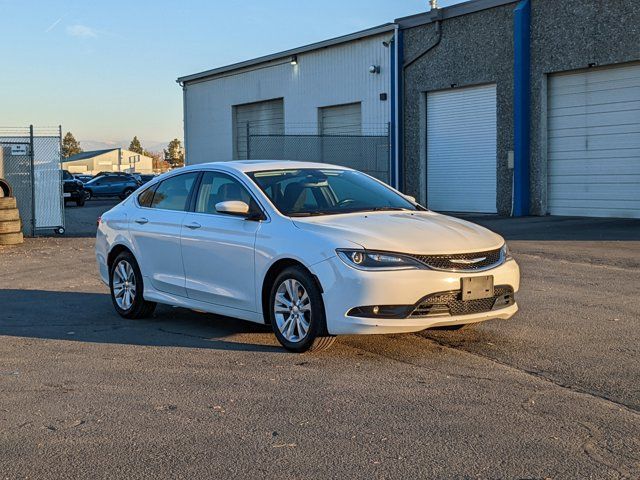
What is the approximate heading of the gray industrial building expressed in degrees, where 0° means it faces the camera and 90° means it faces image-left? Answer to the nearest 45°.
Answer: approximately 45°

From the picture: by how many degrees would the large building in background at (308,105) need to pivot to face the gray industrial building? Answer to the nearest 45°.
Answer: approximately 90° to its left

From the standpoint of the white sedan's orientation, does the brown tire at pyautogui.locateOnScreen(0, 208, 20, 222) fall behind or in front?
behind

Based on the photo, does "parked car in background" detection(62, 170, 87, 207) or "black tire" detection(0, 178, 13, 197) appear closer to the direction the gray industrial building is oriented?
the black tire

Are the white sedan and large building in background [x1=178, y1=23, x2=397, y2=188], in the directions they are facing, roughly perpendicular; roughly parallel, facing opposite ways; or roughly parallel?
roughly perpendicular

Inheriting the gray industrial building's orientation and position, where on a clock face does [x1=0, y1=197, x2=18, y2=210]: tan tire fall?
The tan tire is roughly at 12 o'clock from the gray industrial building.

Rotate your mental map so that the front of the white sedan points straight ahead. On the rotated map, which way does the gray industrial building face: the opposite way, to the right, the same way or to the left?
to the right

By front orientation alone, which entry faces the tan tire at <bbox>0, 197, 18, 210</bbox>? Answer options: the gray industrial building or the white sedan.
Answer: the gray industrial building

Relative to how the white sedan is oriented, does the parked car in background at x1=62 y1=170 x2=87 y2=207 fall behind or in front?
behind

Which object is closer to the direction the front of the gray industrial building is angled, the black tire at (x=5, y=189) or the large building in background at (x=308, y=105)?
the black tire

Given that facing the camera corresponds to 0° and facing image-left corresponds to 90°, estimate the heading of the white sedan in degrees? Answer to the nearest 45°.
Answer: approximately 315°
